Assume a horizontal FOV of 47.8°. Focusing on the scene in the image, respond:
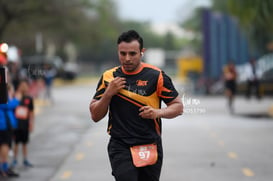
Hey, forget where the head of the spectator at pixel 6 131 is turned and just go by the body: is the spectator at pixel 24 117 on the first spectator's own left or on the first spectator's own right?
on the first spectator's own left

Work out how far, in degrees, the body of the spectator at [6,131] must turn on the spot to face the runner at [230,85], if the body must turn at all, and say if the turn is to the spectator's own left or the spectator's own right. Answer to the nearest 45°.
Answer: approximately 45° to the spectator's own left

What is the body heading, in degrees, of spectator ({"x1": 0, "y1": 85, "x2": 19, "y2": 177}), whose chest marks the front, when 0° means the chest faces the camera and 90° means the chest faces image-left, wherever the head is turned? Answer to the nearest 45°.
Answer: approximately 270°
